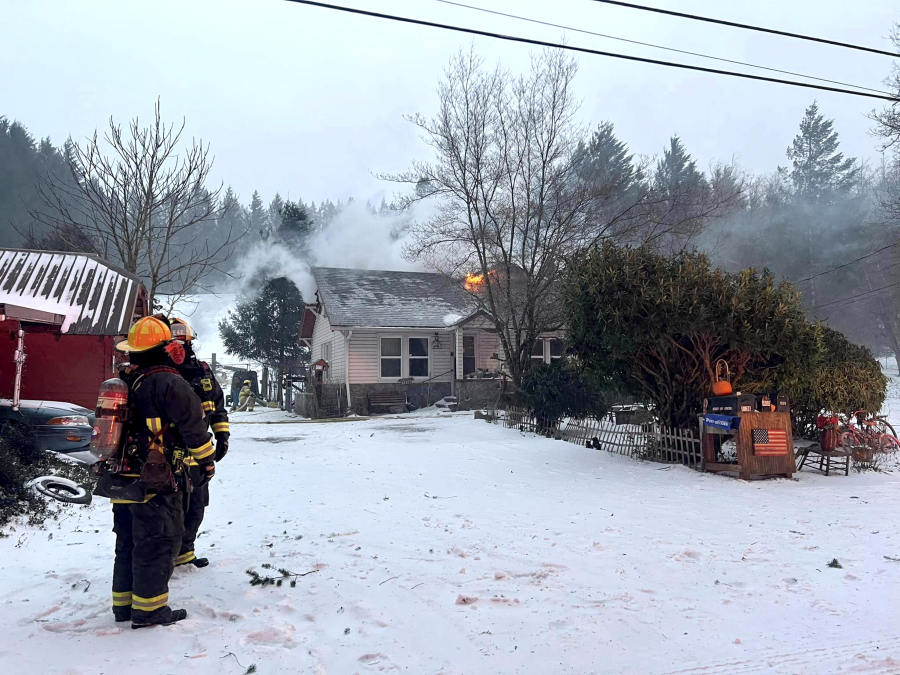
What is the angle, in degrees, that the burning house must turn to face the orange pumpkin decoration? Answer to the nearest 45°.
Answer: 0° — it already faces it

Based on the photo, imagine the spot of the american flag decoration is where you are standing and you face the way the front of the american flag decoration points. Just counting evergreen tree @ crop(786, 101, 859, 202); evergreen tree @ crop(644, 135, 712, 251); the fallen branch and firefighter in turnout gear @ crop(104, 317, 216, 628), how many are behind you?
2

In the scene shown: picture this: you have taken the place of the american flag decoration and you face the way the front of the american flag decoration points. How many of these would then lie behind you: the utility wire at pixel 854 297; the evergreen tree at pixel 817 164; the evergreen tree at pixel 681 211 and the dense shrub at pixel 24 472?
3

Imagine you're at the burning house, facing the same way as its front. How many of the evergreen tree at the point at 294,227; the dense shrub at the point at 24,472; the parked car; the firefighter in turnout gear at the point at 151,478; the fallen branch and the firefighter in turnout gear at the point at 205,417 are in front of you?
5

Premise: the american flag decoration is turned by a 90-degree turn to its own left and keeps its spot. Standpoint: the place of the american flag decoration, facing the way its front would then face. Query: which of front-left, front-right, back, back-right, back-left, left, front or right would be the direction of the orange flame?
back-left

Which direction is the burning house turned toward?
toward the camera

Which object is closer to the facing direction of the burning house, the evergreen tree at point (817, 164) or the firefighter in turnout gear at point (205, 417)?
the firefighter in turnout gear

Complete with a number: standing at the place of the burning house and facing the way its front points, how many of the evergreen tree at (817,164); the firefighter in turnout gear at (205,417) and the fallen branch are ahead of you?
2

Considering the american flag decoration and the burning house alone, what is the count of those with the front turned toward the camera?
2

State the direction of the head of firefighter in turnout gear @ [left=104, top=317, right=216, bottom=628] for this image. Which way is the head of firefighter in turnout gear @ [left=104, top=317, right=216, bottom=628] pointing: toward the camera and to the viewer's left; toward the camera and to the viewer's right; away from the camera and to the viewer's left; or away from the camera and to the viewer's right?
away from the camera and to the viewer's right

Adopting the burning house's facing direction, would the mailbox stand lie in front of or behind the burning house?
in front

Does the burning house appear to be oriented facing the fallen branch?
yes

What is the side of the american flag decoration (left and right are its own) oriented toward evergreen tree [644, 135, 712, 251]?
back

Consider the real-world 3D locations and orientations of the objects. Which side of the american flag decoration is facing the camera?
front
